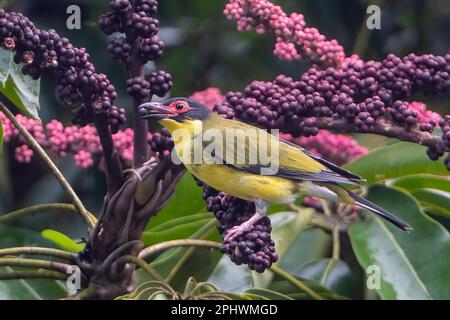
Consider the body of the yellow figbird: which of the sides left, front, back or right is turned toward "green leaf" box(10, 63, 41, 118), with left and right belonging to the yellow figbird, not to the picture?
front

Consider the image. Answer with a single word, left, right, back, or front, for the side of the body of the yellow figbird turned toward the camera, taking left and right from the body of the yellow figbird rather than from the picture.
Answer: left

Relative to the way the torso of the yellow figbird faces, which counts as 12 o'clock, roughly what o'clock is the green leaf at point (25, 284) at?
The green leaf is roughly at 12 o'clock from the yellow figbird.
